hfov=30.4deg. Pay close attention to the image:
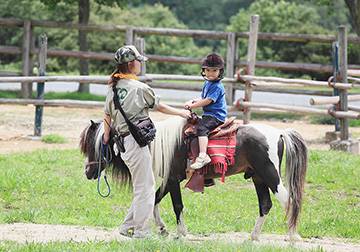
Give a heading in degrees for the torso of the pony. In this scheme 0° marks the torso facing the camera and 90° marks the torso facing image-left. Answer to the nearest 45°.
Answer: approximately 90°

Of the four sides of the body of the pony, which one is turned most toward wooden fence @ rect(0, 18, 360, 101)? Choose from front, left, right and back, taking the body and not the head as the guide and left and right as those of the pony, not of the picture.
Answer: right

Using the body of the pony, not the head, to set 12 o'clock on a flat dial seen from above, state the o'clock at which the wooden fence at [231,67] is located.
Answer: The wooden fence is roughly at 3 o'clock from the pony.

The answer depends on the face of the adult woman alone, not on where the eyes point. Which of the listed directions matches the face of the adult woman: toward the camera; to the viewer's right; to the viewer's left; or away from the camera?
to the viewer's right

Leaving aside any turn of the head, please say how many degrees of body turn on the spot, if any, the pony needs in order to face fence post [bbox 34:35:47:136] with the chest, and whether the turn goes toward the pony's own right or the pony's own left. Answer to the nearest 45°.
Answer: approximately 45° to the pony's own right
